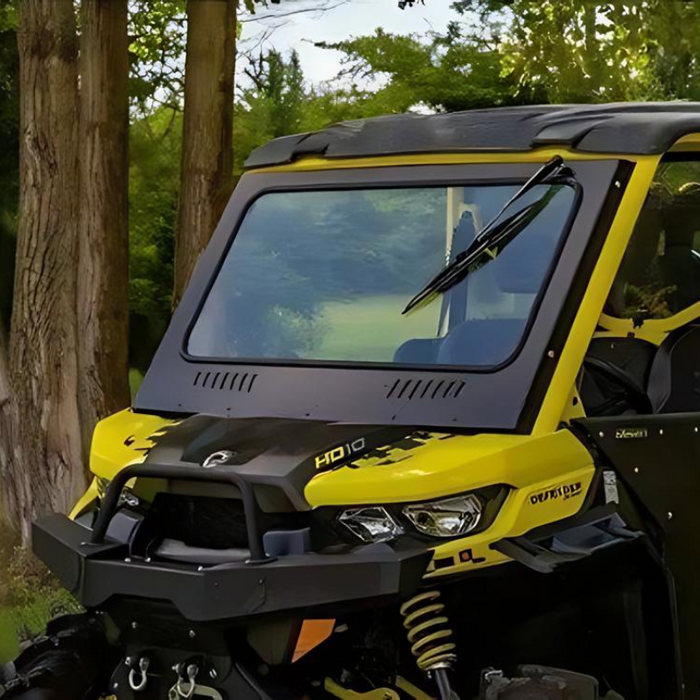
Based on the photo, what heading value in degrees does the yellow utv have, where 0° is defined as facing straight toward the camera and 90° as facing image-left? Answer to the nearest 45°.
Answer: approximately 45°

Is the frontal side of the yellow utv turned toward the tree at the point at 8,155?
no
